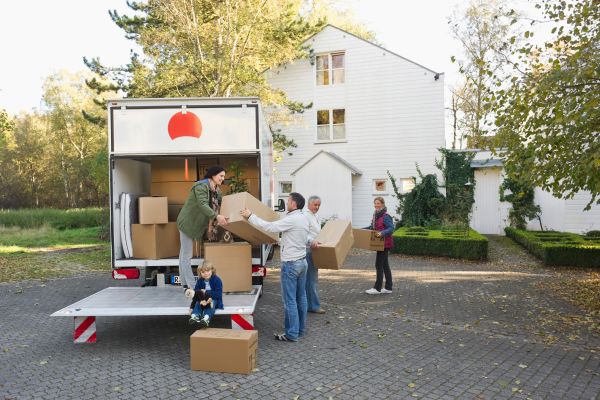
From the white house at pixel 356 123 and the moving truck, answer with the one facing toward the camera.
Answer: the white house

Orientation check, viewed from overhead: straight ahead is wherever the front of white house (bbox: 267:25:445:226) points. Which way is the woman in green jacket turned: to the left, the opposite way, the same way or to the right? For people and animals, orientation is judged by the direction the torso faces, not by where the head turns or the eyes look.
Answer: to the left

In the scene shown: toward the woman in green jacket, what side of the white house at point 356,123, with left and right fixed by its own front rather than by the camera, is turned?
front

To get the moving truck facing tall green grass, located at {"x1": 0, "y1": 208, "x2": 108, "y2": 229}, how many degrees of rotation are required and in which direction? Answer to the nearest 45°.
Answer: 0° — it already faces it

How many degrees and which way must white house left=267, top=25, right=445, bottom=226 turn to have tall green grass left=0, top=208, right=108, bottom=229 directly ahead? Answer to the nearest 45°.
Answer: approximately 90° to its right

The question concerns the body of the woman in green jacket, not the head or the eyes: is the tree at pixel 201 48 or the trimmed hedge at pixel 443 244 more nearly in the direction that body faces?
the trimmed hedge

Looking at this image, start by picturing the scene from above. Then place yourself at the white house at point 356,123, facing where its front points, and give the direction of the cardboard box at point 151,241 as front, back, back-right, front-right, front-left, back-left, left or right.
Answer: front

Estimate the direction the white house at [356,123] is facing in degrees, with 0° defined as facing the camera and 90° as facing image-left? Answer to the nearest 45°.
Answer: approximately 0°

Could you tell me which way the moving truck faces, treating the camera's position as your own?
facing away from the viewer

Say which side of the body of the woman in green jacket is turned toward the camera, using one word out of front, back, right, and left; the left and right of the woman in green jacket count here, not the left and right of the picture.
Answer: right

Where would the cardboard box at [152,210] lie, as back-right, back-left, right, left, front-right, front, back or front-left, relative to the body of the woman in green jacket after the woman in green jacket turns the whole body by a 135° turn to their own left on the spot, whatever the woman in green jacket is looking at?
front

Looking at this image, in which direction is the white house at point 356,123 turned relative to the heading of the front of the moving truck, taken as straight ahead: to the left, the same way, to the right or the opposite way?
the opposite way

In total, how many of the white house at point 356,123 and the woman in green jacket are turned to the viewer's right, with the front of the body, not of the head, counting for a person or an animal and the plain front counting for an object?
1

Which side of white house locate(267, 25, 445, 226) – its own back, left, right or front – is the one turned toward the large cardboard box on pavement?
front
